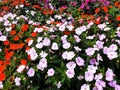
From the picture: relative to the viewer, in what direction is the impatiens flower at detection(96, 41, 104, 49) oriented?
toward the camera

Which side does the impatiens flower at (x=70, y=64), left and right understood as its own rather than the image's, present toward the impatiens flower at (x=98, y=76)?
left

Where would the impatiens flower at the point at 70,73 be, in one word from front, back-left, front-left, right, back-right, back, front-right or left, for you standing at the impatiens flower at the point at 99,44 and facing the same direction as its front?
front-right

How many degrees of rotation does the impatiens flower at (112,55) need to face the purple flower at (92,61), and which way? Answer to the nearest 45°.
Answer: approximately 45° to its right

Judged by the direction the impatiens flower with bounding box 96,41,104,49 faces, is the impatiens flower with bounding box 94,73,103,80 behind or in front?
in front

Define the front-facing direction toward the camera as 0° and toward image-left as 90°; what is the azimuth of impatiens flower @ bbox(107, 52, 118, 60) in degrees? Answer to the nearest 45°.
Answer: approximately 0°

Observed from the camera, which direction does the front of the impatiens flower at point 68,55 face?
facing the viewer

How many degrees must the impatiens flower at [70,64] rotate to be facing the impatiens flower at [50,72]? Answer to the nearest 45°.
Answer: approximately 90° to its right

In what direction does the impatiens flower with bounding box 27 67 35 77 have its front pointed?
toward the camera
